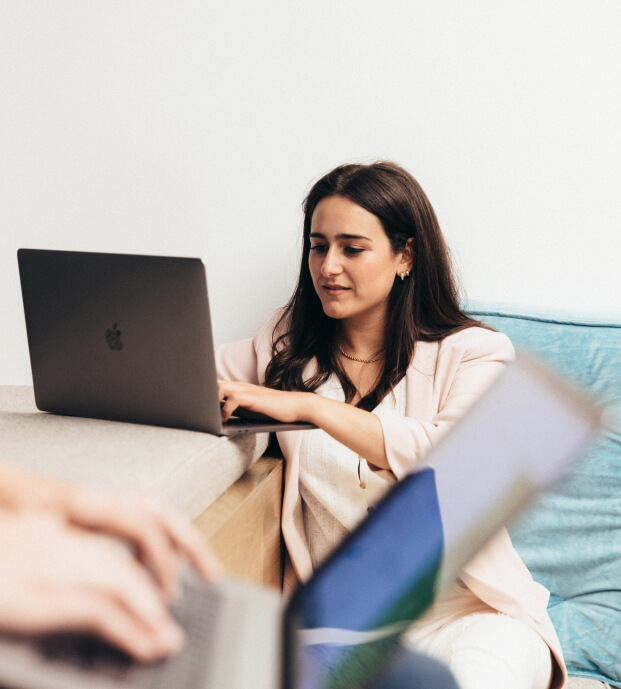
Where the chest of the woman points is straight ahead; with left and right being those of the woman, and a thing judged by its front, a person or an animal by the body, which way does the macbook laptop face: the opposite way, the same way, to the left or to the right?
the opposite way

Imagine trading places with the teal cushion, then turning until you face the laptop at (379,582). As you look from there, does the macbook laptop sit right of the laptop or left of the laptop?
right

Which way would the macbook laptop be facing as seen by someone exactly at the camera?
facing away from the viewer and to the right of the viewer
